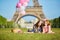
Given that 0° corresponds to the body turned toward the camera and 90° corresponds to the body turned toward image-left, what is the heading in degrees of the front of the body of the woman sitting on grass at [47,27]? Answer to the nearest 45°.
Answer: approximately 45°

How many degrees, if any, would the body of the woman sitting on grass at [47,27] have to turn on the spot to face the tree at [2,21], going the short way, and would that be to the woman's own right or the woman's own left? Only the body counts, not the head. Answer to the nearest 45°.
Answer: approximately 45° to the woman's own right
